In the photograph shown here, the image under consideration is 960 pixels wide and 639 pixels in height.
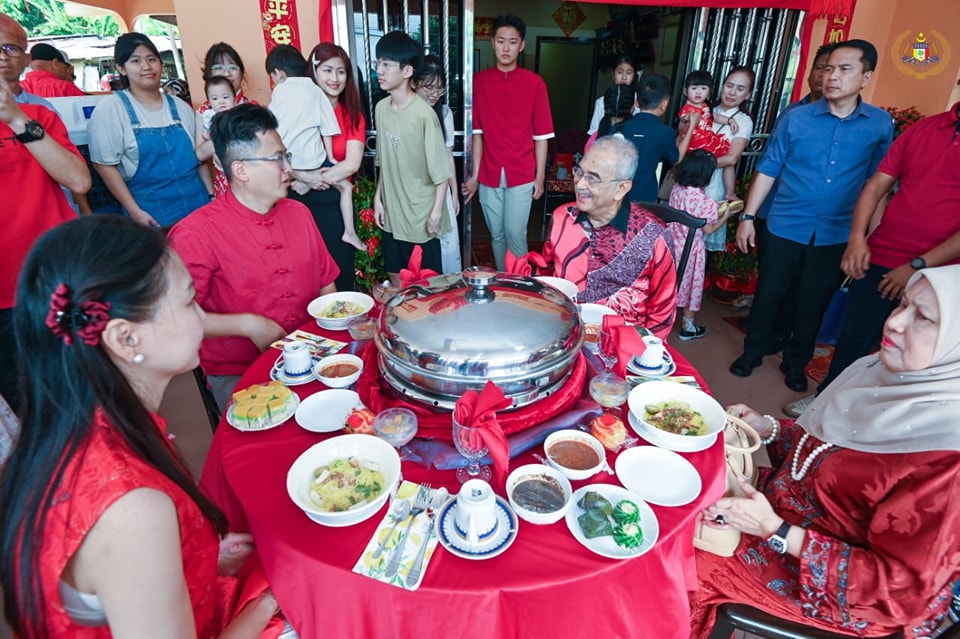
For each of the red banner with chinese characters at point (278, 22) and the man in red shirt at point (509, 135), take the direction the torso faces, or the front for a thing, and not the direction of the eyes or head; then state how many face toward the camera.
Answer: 2

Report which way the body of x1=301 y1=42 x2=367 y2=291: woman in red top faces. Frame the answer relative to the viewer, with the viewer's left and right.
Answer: facing the viewer and to the left of the viewer

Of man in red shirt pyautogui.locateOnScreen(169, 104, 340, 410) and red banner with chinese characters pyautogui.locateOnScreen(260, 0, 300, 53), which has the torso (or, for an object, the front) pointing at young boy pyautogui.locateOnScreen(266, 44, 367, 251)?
the red banner with chinese characters

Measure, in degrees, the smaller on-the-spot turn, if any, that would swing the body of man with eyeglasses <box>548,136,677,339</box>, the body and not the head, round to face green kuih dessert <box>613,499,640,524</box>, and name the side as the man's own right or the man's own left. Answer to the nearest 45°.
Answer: approximately 45° to the man's own left

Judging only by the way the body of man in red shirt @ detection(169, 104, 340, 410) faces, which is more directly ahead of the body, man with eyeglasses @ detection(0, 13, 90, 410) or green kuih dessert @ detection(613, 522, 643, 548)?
the green kuih dessert

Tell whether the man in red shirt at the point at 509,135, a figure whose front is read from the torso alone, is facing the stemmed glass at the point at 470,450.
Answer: yes

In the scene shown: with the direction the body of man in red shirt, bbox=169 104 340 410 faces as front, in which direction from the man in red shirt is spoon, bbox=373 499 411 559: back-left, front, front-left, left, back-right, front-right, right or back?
front-right

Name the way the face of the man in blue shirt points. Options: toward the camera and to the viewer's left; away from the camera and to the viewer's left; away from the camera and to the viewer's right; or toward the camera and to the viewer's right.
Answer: toward the camera and to the viewer's left

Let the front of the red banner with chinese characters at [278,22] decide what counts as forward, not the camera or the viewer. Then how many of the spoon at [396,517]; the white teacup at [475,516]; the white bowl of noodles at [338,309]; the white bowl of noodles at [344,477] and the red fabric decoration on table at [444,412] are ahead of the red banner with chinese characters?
5

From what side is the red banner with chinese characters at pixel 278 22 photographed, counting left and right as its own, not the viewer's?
front

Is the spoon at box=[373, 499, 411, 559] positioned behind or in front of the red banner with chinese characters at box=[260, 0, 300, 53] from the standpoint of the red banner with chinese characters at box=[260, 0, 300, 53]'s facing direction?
in front

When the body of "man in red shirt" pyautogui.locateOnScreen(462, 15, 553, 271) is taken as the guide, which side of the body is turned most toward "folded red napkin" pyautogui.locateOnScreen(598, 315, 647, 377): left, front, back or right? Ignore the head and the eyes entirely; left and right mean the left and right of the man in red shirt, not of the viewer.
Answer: front

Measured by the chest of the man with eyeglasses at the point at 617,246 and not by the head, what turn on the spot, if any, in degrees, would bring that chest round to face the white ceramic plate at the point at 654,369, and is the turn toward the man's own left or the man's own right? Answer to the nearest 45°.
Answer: approximately 45° to the man's own left

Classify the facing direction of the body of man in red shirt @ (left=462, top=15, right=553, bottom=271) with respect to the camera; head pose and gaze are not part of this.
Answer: toward the camera

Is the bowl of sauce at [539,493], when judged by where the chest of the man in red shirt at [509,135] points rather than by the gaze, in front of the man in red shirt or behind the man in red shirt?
in front

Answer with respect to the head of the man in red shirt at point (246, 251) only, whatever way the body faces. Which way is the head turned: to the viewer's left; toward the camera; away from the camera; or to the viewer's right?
to the viewer's right

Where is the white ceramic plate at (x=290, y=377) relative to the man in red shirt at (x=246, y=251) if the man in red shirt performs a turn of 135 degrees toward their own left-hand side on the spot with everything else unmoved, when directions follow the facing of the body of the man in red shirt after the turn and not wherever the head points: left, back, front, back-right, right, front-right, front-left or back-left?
back

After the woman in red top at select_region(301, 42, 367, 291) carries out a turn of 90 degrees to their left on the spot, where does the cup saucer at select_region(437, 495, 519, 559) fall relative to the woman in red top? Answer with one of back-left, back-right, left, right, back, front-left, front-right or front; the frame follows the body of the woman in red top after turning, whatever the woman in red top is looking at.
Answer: front-right
